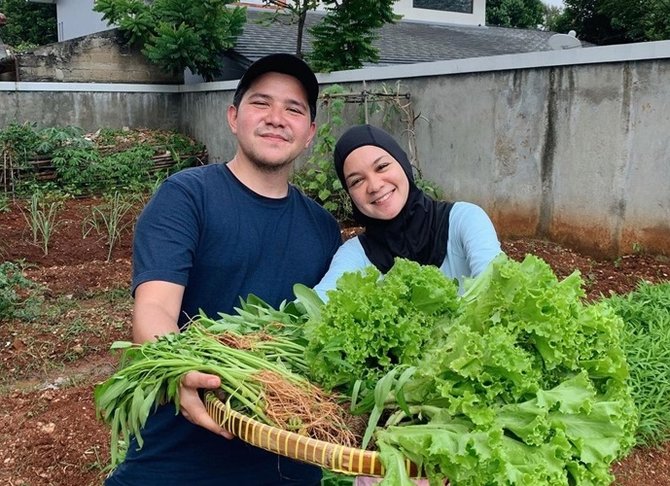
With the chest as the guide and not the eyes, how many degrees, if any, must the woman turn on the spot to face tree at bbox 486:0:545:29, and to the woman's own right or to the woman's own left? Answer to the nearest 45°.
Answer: approximately 180°

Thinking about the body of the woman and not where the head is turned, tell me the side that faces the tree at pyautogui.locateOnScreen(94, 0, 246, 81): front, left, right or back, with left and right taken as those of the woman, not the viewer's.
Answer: back

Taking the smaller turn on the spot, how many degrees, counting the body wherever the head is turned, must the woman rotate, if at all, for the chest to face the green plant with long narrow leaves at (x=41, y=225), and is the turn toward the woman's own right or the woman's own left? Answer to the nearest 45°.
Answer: approximately 135° to the woman's own right

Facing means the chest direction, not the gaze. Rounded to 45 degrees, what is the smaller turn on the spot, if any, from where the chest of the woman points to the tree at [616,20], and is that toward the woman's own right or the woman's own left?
approximately 180°

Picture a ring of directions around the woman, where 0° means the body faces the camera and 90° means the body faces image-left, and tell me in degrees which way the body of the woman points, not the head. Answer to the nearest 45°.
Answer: approximately 0°

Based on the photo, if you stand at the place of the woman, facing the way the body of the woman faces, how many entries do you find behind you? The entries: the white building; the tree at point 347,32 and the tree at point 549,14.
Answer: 3

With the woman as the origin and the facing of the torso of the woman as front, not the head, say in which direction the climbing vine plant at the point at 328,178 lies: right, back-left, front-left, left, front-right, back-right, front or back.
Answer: back

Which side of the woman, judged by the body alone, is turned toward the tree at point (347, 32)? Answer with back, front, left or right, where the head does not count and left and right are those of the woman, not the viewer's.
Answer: back
